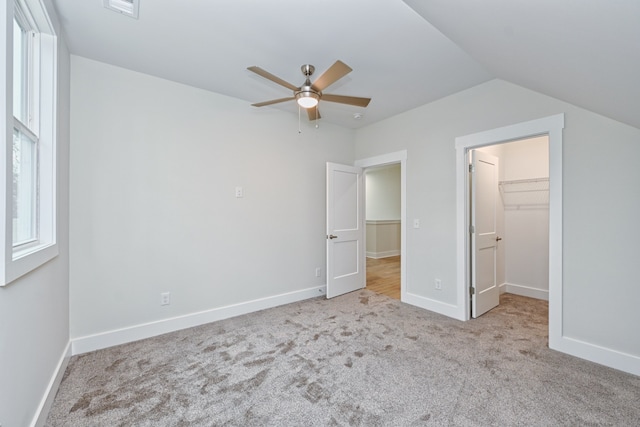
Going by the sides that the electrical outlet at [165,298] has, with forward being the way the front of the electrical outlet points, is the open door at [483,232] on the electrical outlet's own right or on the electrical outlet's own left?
on the electrical outlet's own left

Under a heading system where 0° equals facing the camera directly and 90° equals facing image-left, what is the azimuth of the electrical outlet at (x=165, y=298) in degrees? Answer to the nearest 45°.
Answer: approximately 0°

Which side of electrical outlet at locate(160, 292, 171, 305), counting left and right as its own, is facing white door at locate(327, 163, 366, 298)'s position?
left
